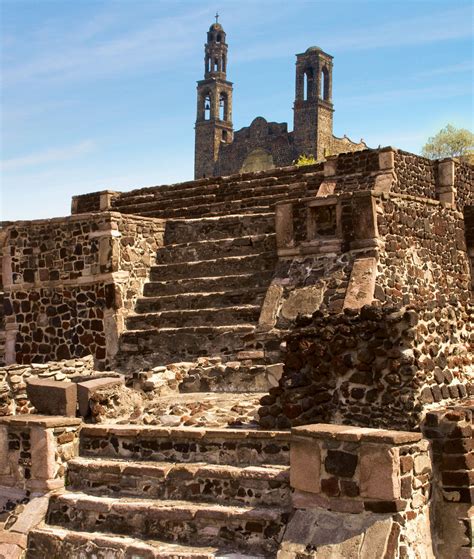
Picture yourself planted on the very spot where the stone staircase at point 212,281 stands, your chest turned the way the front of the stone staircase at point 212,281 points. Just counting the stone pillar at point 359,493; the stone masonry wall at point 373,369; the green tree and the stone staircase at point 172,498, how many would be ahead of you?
3

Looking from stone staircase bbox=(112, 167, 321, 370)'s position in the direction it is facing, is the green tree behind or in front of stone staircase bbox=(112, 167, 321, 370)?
behind

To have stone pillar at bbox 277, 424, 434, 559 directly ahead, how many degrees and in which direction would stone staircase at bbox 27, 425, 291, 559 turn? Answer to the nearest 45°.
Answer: approximately 45° to its left

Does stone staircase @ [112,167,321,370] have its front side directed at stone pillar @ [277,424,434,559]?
yes

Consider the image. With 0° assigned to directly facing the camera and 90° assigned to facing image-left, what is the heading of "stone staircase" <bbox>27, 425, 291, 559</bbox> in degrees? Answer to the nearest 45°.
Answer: approximately 0°

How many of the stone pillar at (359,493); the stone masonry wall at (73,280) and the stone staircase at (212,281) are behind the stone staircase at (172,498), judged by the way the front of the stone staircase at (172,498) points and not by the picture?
2

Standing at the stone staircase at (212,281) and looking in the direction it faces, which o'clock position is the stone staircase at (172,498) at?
the stone staircase at (172,498) is roughly at 12 o'clock from the stone staircase at (212,281).

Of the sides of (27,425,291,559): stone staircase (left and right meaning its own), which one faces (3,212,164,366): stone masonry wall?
back

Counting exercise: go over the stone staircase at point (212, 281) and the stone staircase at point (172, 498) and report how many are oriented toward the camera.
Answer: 2

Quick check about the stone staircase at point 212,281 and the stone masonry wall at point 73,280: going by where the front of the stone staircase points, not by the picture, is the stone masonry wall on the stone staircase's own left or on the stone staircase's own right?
on the stone staircase's own right

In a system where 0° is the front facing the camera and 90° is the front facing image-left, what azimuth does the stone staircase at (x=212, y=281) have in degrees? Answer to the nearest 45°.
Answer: approximately 0°

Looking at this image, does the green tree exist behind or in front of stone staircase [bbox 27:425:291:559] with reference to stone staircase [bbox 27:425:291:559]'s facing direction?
behind

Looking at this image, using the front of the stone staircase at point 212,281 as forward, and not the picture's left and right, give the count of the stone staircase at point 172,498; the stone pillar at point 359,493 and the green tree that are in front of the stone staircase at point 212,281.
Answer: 2
